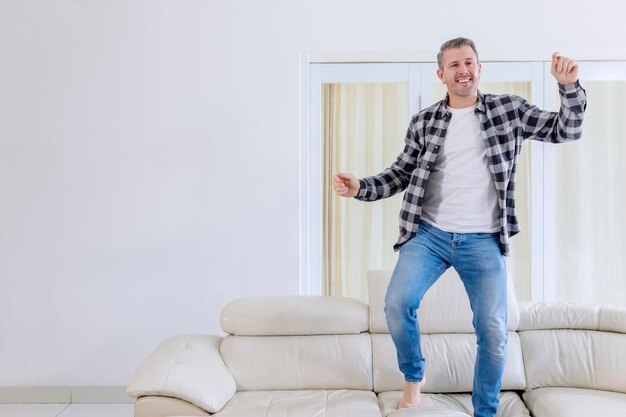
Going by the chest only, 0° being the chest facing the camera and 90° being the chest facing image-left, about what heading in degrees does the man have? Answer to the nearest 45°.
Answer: approximately 0°

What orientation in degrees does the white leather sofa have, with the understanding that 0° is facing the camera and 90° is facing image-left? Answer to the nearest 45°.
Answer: approximately 0°
